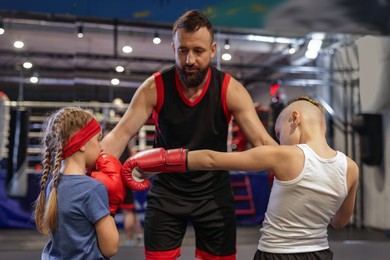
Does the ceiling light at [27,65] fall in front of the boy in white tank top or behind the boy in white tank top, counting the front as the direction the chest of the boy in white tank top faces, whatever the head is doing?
in front

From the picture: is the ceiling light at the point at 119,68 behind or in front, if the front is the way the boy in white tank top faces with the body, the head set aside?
in front

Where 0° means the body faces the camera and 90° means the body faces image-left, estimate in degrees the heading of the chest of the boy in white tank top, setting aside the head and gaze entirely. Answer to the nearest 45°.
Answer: approximately 135°

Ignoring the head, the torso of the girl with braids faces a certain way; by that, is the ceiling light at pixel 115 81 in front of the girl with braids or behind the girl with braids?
in front

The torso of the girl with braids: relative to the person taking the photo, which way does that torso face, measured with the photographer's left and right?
facing away from the viewer and to the right of the viewer

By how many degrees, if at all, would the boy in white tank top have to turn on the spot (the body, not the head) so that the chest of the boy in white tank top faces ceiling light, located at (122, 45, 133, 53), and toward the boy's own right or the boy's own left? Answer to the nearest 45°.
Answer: approximately 45° to the boy's own right

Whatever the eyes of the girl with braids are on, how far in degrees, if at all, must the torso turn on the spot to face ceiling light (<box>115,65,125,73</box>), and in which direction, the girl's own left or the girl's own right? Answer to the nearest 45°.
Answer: approximately 45° to the girl's own left

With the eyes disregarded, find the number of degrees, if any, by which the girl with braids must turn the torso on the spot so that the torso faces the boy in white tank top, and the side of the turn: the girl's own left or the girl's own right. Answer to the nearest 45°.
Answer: approximately 45° to the girl's own right

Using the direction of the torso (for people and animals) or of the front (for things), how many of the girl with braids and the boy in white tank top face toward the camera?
0

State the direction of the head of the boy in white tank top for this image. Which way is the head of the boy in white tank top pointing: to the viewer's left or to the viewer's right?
to the viewer's left
